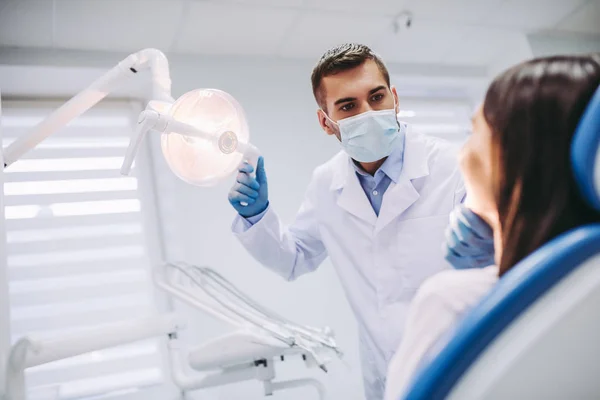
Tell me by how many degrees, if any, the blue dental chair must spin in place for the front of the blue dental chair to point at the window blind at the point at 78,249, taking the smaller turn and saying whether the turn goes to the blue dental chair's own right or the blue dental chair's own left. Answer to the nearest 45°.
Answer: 0° — it already faces it

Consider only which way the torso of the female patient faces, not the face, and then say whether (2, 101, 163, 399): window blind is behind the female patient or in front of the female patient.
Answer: in front

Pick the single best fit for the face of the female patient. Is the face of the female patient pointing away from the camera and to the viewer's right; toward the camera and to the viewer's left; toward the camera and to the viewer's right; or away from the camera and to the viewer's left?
away from the camera and to the viewer's left

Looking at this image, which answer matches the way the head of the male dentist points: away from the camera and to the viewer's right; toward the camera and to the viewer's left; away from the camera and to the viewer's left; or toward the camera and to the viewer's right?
toward the camera and to the viewer's right

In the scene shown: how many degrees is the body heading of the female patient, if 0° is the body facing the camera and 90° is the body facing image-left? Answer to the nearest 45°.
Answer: approximately 135°

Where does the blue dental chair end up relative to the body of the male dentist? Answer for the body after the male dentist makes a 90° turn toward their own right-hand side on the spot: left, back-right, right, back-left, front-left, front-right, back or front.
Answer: left

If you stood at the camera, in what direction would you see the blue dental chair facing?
facing away from the viewer and to the left of the viewer

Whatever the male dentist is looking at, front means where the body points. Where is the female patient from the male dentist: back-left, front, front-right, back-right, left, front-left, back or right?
front

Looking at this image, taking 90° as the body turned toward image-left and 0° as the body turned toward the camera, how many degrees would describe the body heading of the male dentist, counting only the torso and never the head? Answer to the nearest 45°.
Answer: approximately 0°

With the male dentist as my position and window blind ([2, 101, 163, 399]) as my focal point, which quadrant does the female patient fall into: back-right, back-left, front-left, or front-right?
back-left

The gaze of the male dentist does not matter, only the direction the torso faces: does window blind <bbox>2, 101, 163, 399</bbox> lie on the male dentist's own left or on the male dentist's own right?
on the male dentist's own right
